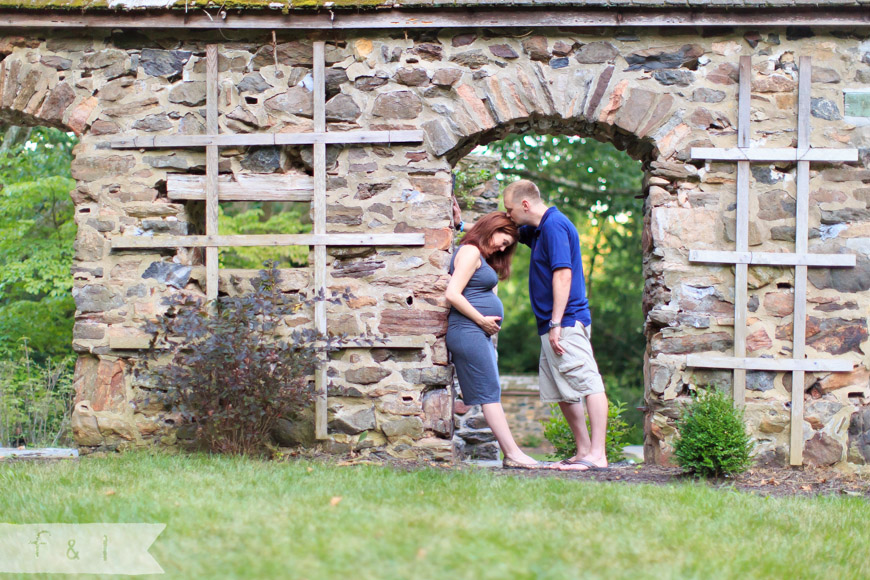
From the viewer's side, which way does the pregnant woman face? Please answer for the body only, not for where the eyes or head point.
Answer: to the viewer's right

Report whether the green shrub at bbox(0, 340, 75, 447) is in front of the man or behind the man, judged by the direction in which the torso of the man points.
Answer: in front

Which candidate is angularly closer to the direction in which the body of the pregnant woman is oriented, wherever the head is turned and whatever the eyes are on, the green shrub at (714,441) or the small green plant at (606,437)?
the green shrub

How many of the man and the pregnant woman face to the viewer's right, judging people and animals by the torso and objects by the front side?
1

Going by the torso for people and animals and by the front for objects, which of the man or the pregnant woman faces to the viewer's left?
the man

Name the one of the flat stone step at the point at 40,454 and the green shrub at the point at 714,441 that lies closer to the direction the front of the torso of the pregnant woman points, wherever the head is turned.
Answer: the green shrub

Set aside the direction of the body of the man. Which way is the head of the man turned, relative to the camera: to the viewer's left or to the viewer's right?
to the viewer's left

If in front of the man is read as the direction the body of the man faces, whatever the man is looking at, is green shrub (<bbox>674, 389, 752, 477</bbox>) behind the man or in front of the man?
behind

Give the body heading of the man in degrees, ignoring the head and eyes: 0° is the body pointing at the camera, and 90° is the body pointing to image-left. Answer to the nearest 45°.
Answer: approximately 90°

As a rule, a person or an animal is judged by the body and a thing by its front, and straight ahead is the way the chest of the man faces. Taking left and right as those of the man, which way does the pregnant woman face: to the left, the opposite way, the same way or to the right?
the opposite way

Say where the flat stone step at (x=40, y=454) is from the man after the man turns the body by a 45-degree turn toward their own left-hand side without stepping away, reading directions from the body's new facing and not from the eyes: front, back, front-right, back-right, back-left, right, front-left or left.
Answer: front-right

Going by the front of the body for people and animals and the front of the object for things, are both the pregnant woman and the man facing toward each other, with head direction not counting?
yes
